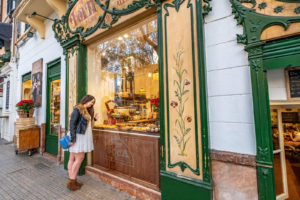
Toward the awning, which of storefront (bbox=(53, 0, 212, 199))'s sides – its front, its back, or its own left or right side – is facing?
right

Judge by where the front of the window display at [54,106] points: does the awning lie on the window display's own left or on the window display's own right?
on the window display's own right

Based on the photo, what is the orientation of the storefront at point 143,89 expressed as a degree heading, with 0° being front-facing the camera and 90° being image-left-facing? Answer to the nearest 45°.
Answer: approximately 45°

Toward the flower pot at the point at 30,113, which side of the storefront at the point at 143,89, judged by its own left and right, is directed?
right

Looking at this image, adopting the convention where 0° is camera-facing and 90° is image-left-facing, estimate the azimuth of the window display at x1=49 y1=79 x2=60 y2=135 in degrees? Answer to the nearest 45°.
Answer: approximately 45°

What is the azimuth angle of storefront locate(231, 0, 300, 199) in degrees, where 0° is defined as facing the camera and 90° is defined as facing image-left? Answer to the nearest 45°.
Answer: approximately 45°

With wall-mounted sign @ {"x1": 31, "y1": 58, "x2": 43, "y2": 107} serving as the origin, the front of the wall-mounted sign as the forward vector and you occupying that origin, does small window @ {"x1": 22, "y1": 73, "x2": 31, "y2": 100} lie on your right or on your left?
on your right

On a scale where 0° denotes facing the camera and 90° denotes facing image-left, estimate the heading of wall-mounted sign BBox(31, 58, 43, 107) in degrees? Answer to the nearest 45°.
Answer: approximately 45°

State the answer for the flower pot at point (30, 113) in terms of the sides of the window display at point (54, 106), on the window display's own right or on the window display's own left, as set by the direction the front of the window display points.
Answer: on the window display's own right

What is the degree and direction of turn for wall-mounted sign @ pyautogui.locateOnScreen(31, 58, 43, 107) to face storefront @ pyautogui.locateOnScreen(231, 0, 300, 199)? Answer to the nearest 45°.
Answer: approximately 45° to its left

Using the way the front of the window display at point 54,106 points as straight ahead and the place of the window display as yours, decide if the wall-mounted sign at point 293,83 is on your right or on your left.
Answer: on your left
